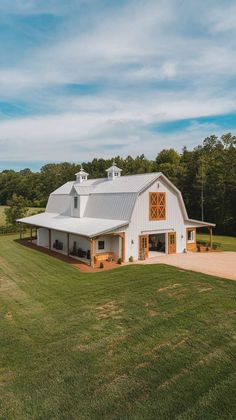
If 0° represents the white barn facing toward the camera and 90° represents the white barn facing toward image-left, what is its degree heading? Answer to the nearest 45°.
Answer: approximately 315°

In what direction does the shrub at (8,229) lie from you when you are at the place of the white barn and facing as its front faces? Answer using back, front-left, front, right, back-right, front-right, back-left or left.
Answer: back
